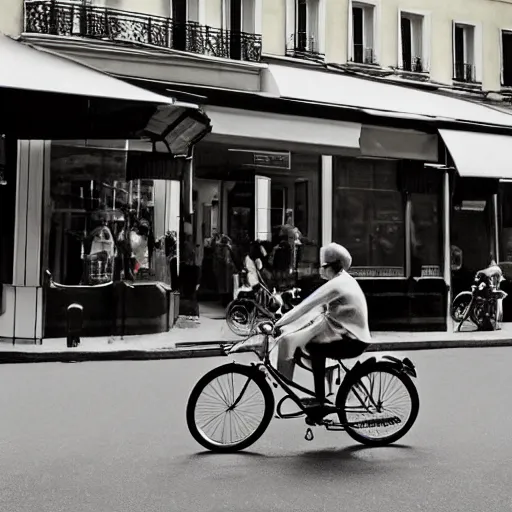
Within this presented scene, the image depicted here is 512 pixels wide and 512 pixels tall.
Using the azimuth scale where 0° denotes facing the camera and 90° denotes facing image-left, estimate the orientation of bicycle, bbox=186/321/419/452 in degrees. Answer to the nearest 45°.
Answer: approximately 90°

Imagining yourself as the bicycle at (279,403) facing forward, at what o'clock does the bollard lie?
The bollard is roughly at 2 o'clock from the bicycle.

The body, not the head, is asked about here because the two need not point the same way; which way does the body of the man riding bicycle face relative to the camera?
to the viewer's left

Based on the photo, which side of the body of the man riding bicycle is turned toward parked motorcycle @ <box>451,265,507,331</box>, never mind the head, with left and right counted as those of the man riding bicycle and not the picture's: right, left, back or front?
right

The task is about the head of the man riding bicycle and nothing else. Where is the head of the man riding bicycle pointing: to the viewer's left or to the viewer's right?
to the viewer's left

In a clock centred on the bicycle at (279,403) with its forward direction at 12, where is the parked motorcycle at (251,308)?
The parked motorcycle is roughly at 3 o'clock from the bicycle.
